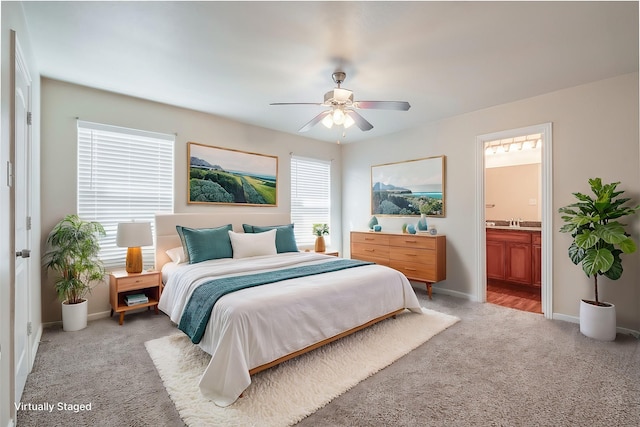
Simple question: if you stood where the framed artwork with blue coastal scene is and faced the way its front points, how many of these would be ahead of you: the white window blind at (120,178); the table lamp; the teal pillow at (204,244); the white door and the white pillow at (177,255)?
5

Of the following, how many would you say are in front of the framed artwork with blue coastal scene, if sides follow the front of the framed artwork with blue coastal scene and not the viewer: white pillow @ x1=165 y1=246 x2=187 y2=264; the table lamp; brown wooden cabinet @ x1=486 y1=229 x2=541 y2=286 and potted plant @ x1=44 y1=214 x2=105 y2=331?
3

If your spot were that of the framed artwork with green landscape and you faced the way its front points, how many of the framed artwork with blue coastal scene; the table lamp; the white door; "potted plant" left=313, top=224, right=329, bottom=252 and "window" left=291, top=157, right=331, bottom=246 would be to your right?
2

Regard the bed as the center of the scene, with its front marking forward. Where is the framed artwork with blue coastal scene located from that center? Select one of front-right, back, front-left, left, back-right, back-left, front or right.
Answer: left

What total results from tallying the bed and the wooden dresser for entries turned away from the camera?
0

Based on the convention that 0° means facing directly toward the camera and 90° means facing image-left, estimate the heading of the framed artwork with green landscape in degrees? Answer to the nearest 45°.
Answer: approximately 315°

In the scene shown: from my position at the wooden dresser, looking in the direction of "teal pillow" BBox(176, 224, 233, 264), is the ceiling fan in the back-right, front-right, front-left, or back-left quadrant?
front-left

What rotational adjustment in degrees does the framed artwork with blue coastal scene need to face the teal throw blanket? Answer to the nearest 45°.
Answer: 0° — it already faces it

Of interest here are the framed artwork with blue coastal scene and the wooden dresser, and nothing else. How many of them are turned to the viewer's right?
0

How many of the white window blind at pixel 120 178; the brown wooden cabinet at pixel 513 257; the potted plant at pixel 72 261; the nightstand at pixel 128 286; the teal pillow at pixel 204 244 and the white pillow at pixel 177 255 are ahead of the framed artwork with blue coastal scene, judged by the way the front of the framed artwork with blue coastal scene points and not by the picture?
5

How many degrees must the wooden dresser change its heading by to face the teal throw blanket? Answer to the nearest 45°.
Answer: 0° — it already faces it

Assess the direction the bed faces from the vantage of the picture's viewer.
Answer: facing the viewer and to the right of the viewer

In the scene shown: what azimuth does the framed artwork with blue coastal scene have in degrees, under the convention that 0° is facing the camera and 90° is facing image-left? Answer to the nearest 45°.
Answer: approximately 45°

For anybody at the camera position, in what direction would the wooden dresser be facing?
facing the viewer and to the left of the viewer

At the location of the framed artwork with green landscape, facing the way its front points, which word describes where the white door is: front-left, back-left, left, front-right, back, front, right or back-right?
right

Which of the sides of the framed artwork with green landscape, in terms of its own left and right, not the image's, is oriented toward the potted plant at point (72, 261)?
right

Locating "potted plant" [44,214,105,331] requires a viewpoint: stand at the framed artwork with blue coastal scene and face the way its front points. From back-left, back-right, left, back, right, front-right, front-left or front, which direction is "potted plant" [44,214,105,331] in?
front

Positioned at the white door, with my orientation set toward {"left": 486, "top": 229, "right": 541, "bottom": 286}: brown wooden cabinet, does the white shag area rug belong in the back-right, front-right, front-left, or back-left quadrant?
front-right
